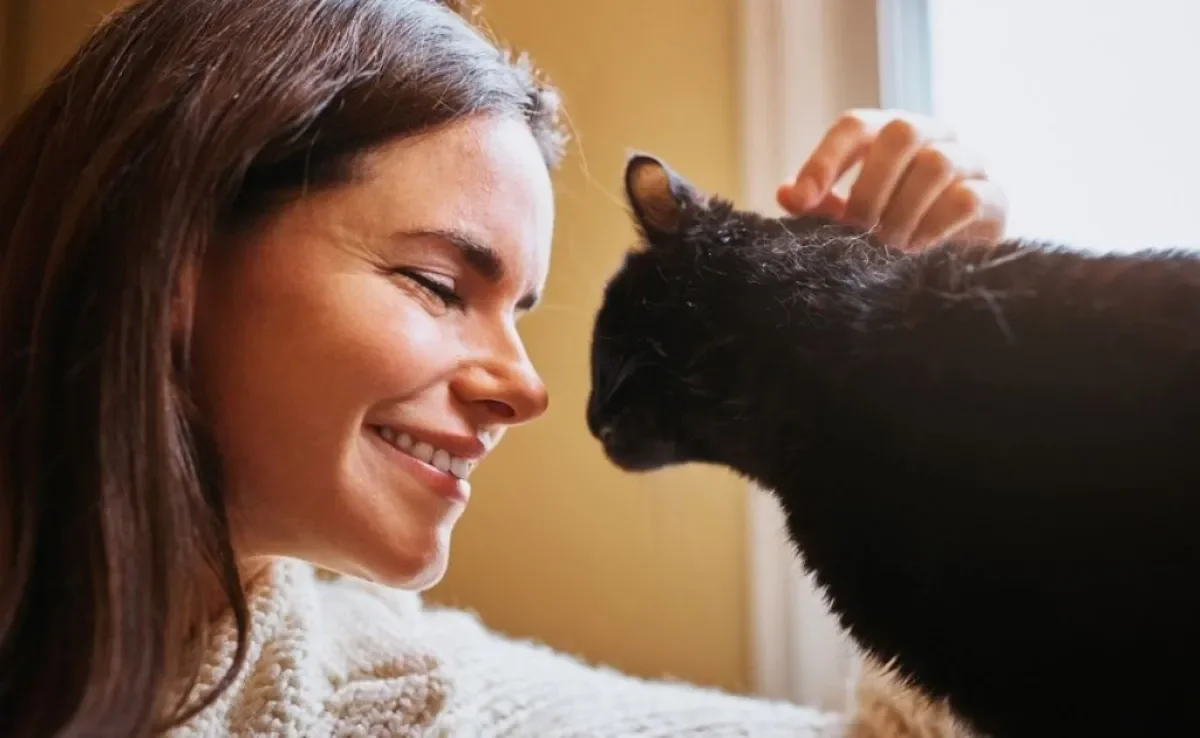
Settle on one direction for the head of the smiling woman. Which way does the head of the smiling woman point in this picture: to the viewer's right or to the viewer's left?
to the viewer's right

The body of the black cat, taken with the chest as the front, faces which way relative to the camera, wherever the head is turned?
to the viewer's left
